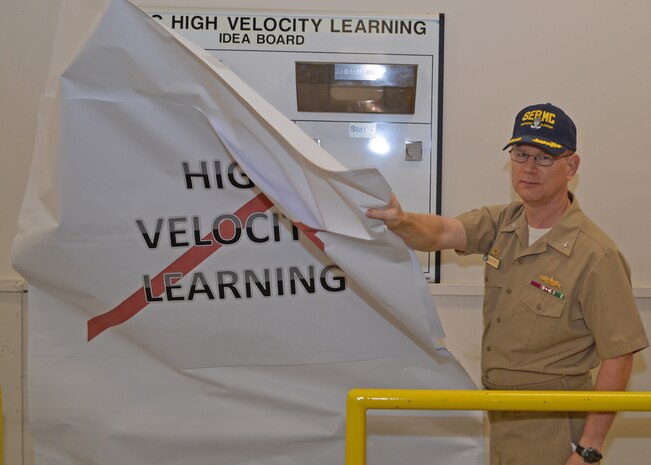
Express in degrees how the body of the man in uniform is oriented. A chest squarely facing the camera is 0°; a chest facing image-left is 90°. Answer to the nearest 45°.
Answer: approximately 45°
